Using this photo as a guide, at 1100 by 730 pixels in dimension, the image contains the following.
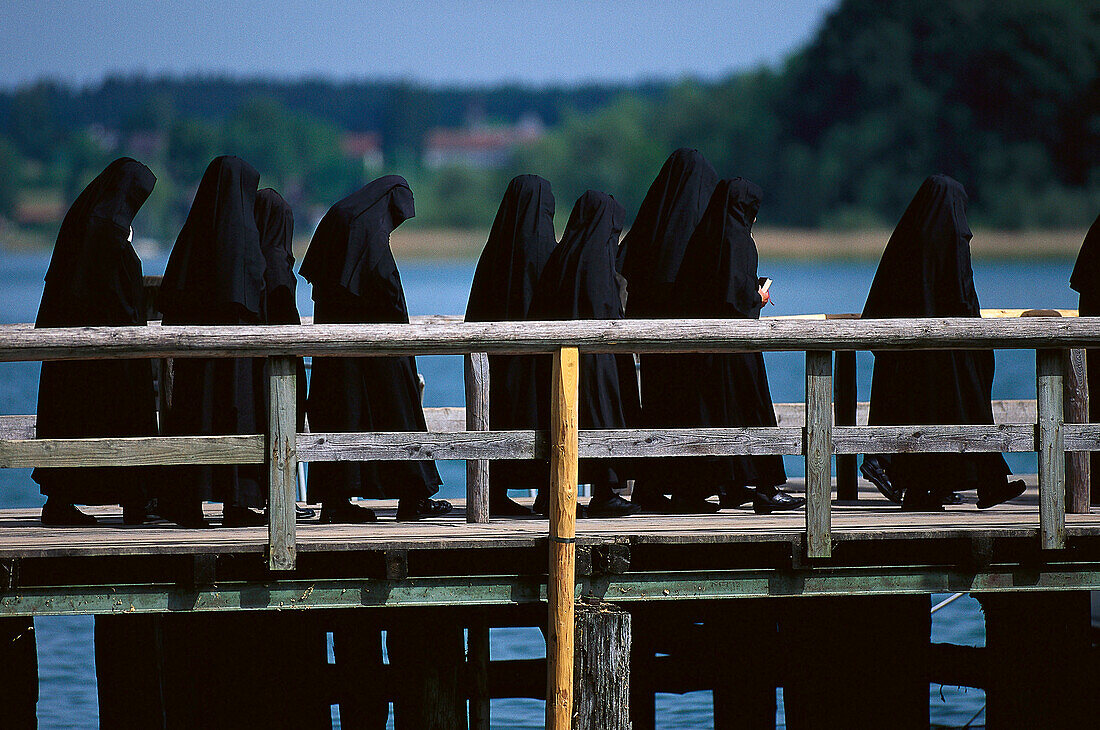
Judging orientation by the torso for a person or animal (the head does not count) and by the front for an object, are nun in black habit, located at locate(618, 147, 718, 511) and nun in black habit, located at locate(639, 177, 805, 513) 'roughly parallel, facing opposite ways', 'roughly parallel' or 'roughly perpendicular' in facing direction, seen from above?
roughly parallel

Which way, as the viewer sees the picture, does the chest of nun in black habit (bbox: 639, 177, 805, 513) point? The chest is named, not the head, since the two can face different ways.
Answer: to the viewer's right

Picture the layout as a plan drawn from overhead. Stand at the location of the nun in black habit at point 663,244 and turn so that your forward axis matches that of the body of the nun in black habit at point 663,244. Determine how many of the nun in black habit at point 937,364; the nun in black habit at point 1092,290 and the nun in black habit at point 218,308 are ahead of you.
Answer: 2

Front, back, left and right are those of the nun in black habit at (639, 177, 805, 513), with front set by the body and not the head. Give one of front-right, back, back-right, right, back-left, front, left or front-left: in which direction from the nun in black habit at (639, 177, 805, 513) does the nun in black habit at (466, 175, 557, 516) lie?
back

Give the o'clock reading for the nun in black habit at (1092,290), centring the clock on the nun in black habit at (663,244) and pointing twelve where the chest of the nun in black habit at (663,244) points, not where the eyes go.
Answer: the nun in black habit at (1092,290) is roughly at 12 o'clock from the nun in black habit at (663,244).

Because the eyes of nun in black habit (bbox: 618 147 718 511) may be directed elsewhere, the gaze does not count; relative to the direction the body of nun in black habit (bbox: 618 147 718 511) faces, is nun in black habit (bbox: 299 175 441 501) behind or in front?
behind

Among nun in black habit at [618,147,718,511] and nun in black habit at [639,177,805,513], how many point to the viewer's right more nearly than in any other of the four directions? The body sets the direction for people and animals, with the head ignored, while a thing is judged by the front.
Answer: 2

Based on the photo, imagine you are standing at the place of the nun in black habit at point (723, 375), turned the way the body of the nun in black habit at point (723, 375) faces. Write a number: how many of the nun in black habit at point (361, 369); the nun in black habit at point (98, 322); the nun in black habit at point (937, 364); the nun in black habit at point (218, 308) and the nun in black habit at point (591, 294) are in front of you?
1

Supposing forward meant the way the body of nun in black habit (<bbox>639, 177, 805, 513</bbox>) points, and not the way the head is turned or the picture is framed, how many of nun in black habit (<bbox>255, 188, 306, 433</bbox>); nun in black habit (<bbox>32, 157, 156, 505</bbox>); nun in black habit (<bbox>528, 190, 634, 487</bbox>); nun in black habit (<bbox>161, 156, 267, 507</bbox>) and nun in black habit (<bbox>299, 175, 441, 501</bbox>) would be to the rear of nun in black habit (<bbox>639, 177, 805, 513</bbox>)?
5

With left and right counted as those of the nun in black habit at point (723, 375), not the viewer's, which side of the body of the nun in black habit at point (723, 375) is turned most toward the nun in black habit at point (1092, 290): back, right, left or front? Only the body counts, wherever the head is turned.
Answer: front

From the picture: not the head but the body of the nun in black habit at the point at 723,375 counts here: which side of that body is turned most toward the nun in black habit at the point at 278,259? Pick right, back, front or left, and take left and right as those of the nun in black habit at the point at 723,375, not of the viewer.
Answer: back

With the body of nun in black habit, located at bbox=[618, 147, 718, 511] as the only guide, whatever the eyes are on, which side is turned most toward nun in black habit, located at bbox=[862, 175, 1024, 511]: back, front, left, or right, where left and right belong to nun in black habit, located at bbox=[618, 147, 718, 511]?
front

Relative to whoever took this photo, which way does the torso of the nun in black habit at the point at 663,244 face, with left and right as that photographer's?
facing to the right of the viewer

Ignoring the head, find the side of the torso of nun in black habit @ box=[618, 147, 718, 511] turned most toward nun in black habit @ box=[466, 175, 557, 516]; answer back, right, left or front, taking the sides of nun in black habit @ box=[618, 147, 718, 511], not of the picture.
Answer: back
